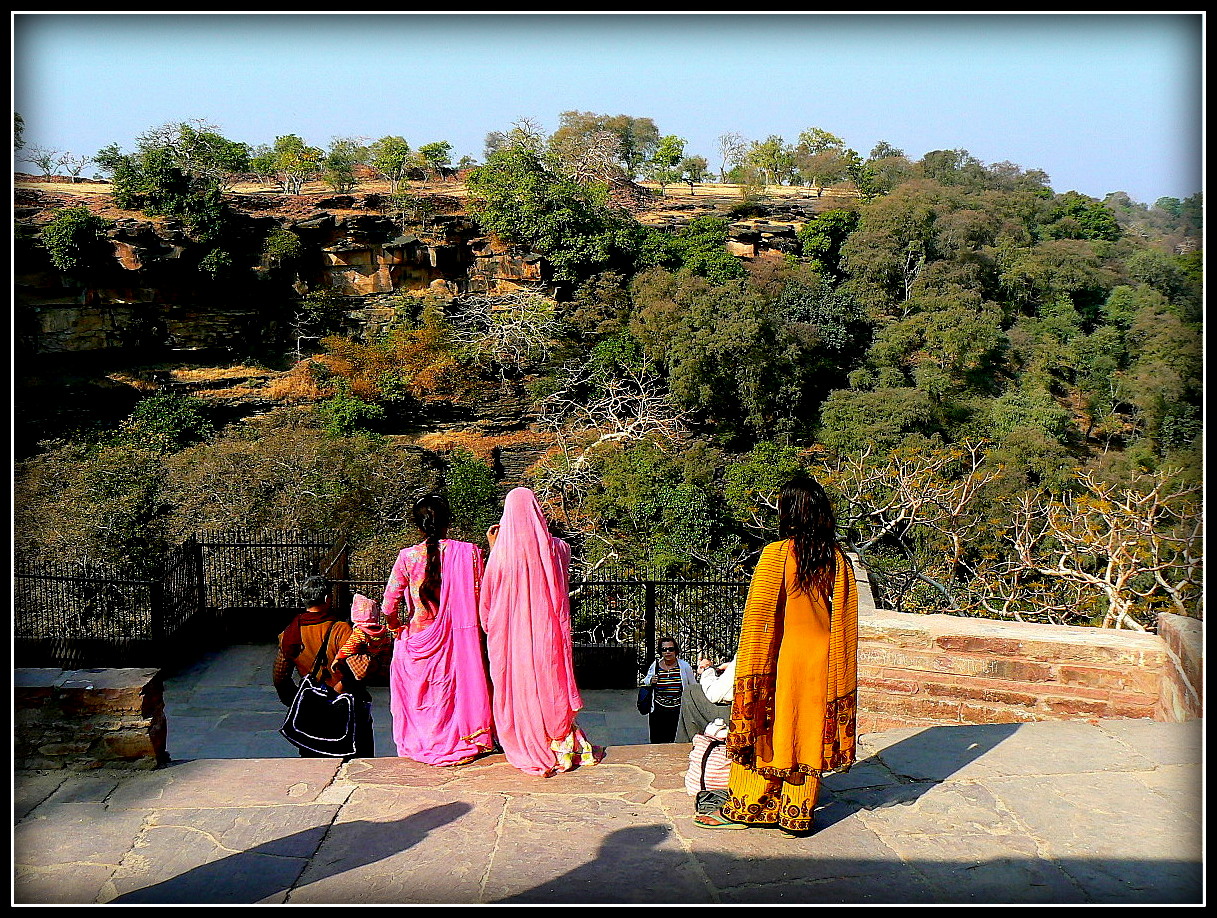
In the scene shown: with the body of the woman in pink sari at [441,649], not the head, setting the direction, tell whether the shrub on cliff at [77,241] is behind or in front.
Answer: in front

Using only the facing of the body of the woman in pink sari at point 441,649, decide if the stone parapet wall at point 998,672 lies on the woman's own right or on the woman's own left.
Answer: on the woman's own right

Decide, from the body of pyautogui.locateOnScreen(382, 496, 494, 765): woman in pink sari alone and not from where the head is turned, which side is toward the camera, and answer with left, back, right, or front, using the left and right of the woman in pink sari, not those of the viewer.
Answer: back

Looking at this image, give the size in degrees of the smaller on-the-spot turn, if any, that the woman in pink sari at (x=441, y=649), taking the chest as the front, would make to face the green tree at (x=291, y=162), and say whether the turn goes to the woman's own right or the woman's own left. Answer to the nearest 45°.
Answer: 0° — they already face it

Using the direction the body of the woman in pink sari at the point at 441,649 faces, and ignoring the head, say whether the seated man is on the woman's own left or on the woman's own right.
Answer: on the woman's own right

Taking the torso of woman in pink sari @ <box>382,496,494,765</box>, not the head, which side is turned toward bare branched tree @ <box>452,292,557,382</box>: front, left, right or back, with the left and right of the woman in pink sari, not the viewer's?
front

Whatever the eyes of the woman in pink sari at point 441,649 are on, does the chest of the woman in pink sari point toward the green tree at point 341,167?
yes

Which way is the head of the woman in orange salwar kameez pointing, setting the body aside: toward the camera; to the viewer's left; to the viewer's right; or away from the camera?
away from the camera

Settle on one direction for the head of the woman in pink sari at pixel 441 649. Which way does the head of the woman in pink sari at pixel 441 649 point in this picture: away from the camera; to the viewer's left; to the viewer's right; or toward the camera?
away from the camera

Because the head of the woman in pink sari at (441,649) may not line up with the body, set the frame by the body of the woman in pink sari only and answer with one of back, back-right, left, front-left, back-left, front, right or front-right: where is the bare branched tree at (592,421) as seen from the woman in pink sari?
front
